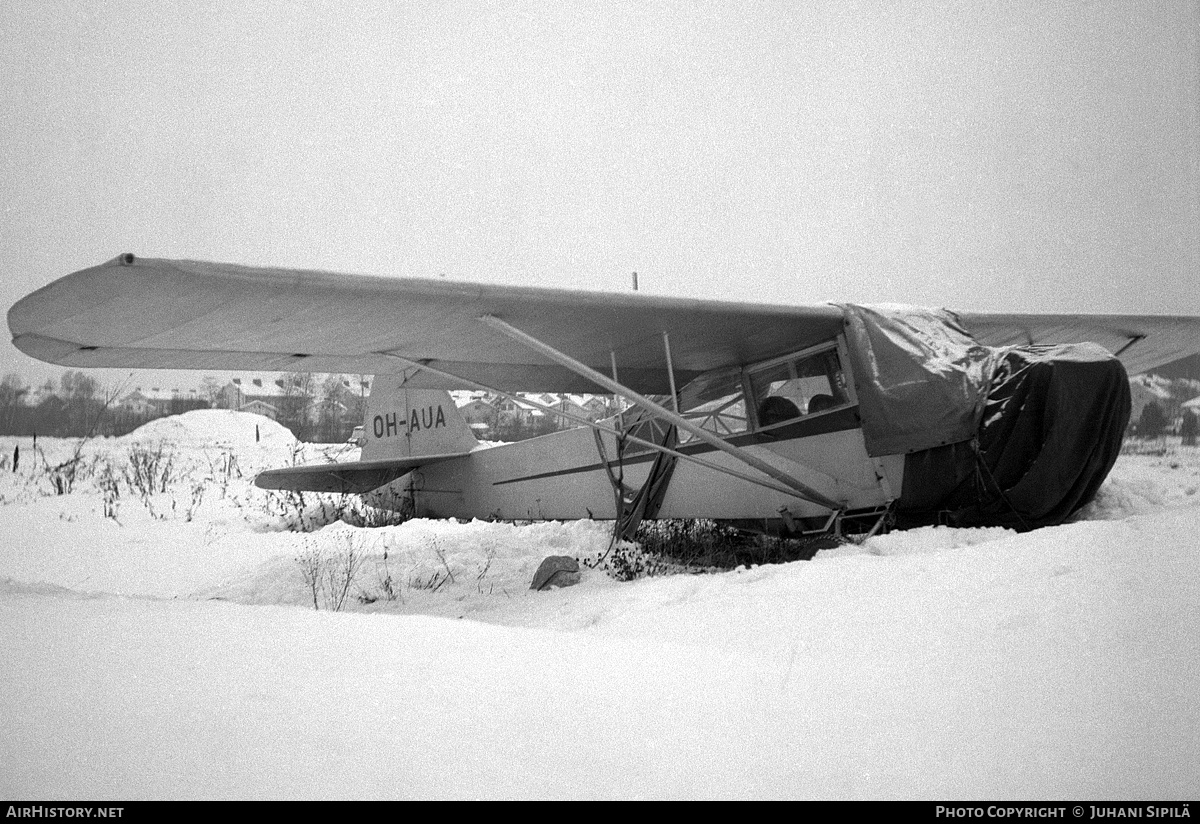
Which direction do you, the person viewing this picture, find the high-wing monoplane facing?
facing the viewer and to the right of the viewer
